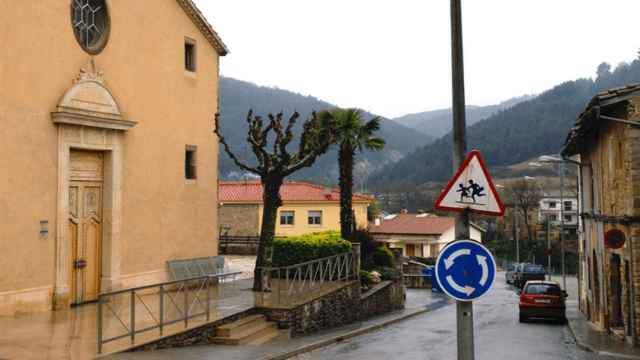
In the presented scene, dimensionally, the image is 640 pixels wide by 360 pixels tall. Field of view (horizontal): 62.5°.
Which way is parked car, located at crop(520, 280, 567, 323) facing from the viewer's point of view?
away from the camera

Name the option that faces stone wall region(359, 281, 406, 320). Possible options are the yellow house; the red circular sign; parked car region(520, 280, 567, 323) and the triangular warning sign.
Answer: the yellow house

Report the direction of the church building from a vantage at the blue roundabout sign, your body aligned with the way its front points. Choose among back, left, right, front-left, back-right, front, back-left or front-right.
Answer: back-right

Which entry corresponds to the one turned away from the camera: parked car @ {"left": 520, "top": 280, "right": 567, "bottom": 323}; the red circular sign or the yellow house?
the parked car

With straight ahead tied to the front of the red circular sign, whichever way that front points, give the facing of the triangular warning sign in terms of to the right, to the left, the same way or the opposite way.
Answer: the same way

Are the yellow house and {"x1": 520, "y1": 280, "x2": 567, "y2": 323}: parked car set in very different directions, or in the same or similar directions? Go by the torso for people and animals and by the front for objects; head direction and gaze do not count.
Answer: very different directions

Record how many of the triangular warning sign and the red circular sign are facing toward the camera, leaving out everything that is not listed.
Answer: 2

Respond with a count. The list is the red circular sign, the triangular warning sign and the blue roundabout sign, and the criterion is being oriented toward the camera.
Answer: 3

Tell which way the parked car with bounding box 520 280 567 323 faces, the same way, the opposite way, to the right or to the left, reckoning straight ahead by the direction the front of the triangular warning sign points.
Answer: the opposite way

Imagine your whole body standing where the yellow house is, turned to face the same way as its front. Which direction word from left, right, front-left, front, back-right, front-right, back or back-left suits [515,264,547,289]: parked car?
left

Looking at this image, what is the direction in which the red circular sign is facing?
toward the camera

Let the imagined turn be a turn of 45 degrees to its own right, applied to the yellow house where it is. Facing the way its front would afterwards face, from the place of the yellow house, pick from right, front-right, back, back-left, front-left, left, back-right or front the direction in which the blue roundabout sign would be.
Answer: front-left

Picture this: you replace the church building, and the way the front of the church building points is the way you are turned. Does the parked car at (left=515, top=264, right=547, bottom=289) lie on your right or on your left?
on your left

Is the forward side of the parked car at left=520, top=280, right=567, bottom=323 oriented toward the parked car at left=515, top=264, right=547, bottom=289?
yes

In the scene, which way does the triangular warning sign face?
toward the camera

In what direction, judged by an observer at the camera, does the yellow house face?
facing the viewer

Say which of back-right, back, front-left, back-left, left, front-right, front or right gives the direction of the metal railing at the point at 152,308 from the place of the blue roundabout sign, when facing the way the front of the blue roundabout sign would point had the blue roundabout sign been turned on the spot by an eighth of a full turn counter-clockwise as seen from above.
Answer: back

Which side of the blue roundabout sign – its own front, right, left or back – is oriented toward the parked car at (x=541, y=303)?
back

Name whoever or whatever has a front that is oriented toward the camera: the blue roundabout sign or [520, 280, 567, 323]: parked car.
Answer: the blue roundabout sign
